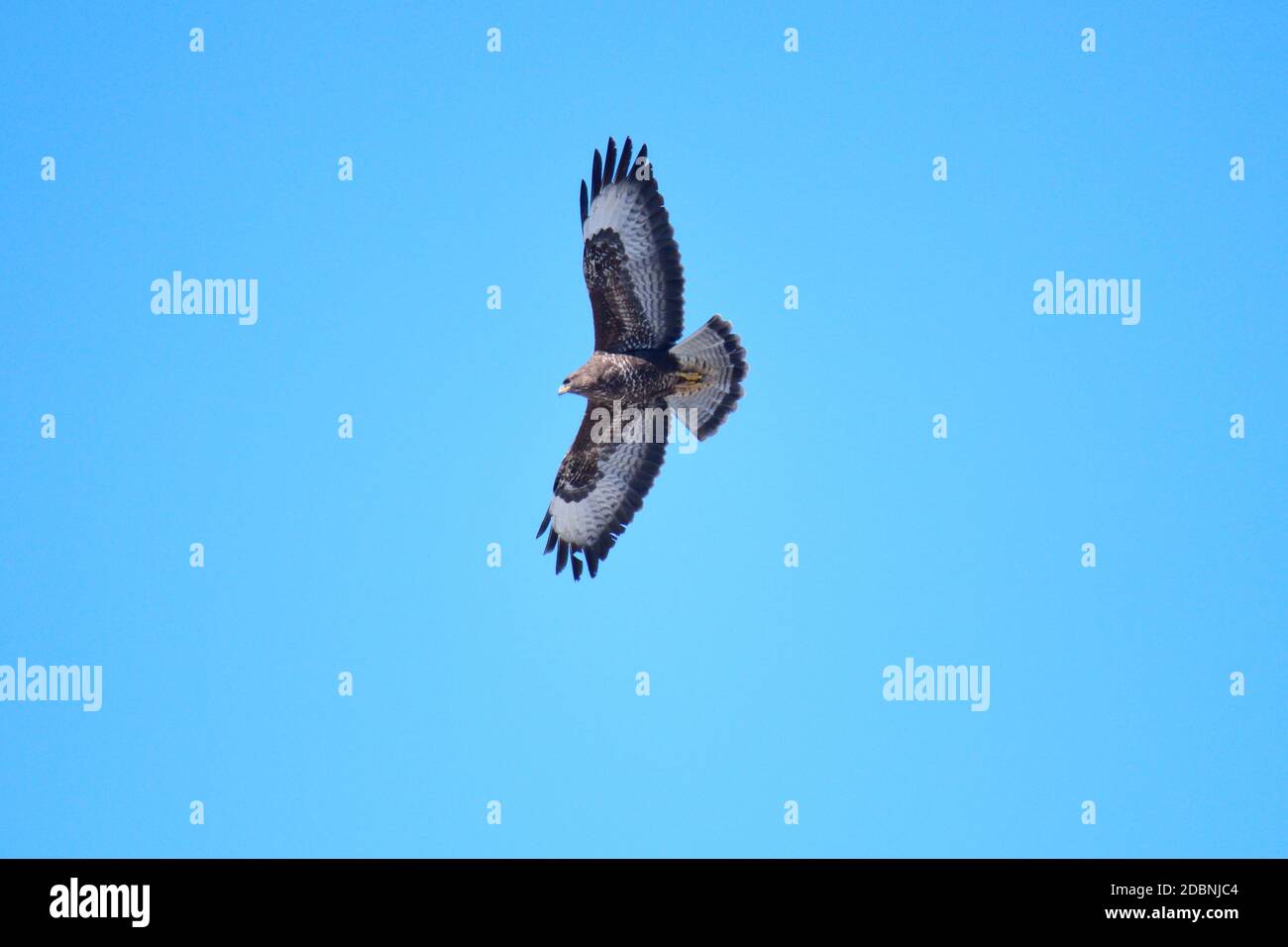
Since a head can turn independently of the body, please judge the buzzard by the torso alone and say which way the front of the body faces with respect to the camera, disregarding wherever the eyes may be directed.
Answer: to the viewer's left
